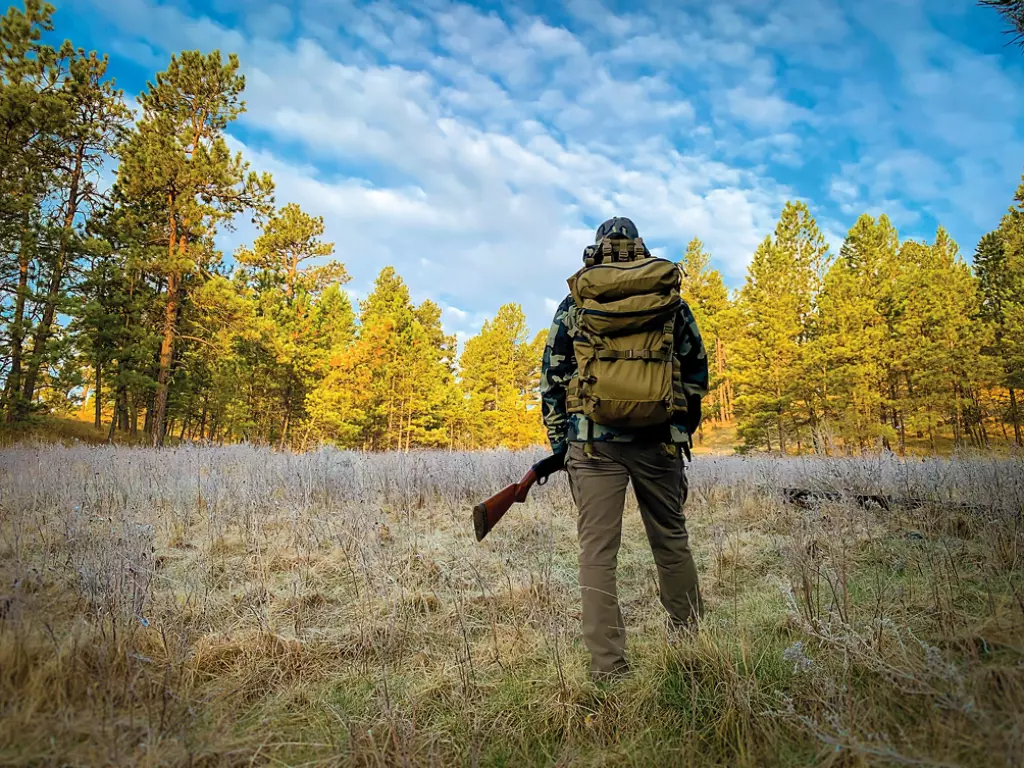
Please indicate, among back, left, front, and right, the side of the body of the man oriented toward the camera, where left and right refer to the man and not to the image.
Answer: back

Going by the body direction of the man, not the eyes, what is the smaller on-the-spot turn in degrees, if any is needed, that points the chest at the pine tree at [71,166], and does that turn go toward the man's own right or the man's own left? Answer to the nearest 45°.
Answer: approximately 45° to the man's own left

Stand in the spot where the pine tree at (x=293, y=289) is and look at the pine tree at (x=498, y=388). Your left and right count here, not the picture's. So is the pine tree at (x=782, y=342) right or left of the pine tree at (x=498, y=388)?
right

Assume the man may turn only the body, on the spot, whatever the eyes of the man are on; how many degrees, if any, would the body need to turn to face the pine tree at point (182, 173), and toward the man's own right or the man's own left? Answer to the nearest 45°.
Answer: approximately 45° to the man's own left

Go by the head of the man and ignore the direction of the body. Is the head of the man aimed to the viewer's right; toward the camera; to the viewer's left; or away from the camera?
away from the camera

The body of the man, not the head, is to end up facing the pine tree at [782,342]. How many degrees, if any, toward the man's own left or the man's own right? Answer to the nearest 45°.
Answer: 0° — they already face it

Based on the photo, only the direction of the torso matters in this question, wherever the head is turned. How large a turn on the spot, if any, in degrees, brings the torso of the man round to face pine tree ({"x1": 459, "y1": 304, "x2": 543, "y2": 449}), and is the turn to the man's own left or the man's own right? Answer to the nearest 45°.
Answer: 0° — they already face it
